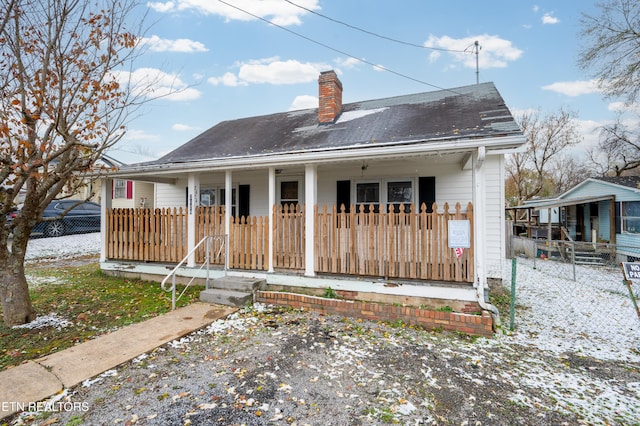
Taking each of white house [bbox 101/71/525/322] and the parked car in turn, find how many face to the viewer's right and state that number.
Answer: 0

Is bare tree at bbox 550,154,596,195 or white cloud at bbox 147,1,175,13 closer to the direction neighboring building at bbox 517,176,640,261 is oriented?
the white cloud

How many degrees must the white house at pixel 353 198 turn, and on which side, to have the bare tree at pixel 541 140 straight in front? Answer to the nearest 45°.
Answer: approximately 180°

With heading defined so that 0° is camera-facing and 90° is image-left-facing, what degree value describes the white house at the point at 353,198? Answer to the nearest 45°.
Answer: approximately 45°

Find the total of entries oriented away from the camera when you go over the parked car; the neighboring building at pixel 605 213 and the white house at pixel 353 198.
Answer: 0

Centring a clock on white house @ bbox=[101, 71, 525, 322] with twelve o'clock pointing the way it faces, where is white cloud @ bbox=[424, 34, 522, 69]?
The white cloud is roughly at 6 o'clock from the white house.

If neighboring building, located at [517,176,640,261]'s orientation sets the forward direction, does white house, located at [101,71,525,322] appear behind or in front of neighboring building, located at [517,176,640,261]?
in front

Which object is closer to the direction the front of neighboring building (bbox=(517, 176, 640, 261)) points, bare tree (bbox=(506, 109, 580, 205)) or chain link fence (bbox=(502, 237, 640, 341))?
the chain link fence

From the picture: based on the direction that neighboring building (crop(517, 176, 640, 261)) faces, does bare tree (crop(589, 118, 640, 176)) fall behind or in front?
behind
